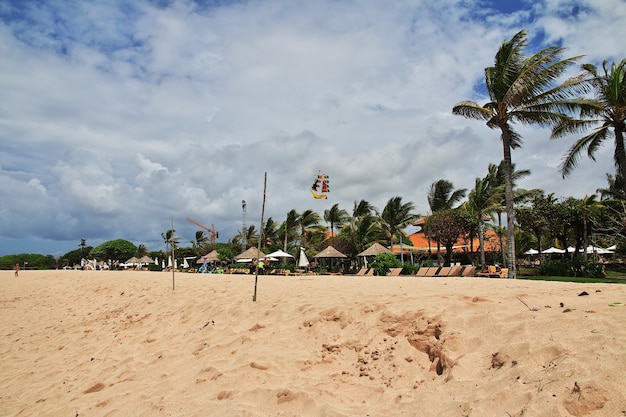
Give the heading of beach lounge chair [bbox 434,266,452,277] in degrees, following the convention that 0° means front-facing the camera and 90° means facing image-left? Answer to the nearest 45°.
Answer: approximately 45°

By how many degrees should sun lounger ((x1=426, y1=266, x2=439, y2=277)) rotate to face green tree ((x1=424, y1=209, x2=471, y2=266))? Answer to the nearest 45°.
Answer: approximately 135° to its right

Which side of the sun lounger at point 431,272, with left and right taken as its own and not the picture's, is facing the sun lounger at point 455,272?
left

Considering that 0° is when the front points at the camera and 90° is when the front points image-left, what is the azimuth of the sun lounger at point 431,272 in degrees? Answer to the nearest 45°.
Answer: approximately 45°

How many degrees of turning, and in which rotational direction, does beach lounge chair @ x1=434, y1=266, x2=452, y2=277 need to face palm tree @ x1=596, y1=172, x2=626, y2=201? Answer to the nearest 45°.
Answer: approximately 180°

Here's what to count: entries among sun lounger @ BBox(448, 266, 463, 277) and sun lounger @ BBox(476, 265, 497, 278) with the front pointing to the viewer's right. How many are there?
0

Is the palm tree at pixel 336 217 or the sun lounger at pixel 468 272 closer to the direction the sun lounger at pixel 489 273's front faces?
the sun lounger

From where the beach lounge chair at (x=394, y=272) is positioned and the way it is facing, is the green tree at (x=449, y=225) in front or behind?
behind
